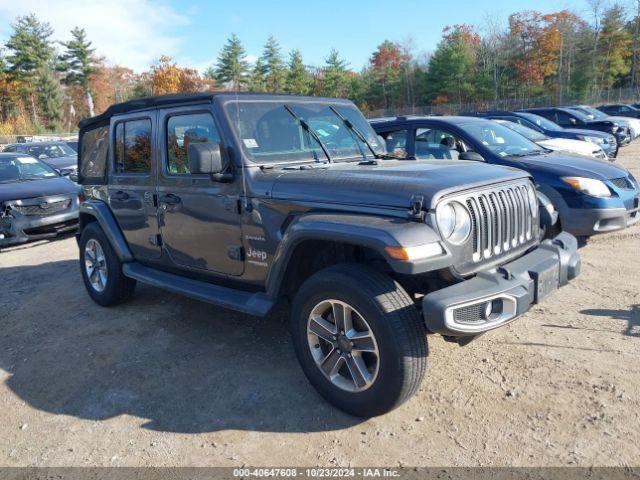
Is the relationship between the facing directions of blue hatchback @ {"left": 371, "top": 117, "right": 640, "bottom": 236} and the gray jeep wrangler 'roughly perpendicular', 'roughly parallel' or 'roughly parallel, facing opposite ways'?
roughly parallel

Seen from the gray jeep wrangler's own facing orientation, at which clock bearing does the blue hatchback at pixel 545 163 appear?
The blue hatchback is roughly at 9 o'clock from the gray jeep wrangler.

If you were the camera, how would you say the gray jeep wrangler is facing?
facing the viewer and to the right of the viewer

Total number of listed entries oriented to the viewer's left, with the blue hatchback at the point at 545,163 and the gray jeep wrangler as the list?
0

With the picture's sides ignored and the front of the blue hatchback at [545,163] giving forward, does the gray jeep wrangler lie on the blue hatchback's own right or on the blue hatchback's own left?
on the blue hatchback's own right

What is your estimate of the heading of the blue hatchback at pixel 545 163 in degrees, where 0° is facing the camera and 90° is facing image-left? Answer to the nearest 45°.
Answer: approximately 315°
